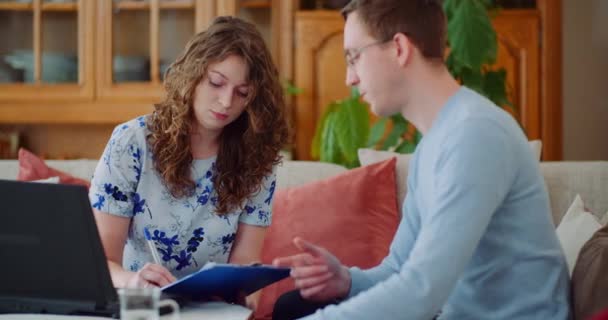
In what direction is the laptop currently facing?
away from the camera

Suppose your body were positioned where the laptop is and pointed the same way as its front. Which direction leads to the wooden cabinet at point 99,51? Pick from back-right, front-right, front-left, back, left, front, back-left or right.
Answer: front

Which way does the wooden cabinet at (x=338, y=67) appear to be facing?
toward the camera

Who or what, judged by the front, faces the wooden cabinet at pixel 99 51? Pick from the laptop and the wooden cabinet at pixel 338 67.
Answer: the laptop

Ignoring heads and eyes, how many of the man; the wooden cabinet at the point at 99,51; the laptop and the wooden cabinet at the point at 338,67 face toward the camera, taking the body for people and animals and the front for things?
2

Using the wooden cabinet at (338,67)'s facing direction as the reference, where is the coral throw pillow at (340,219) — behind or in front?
in front

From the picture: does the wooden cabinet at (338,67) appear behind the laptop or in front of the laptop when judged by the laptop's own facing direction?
in front

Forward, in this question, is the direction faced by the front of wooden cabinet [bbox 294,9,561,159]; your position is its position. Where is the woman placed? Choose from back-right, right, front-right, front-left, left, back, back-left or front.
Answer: front

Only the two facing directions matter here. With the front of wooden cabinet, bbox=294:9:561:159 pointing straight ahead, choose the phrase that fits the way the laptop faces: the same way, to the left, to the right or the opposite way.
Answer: the opposite way

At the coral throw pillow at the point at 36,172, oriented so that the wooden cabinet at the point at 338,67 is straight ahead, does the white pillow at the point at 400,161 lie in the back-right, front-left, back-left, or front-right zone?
front-right

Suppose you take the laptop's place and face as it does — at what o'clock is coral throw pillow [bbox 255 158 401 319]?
The coral throw pillow is roughly at 1 o'clock from the laptop.

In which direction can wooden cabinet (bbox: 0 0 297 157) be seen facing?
toward the camera

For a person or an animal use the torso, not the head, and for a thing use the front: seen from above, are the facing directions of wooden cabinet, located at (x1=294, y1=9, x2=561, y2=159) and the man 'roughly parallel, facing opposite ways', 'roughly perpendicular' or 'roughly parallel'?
roughly perpendicular

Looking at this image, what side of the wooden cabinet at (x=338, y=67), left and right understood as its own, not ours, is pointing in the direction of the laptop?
front

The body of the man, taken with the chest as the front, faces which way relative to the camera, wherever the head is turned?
to the viewer's left

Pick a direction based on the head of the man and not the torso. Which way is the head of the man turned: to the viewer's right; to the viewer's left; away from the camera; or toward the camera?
to the viewer's left
